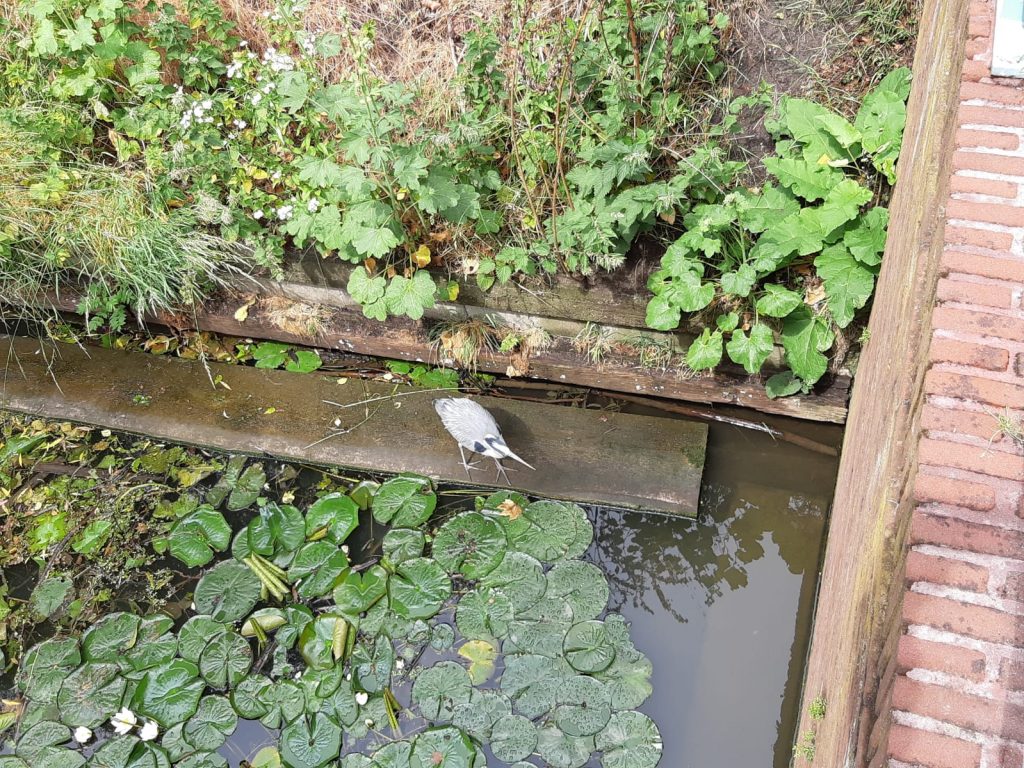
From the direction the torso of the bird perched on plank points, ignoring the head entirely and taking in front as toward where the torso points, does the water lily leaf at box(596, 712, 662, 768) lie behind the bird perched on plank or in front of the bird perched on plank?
in front

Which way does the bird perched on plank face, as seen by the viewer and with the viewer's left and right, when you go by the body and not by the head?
facing the viewer and to the right of the viewer

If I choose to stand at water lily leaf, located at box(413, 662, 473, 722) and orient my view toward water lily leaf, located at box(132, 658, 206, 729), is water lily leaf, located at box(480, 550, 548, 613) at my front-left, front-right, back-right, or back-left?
back-right

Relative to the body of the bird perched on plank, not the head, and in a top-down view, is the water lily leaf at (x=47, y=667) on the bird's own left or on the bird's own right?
on the bird's own right

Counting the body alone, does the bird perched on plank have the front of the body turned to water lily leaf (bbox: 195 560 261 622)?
no
